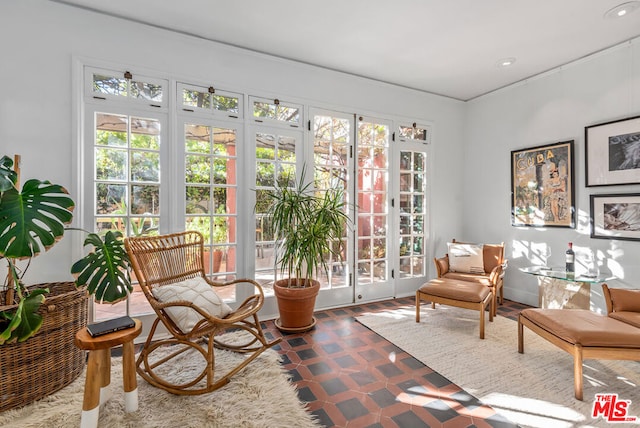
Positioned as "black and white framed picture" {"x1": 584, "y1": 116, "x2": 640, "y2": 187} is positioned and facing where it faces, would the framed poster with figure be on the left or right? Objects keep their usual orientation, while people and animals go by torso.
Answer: on its right

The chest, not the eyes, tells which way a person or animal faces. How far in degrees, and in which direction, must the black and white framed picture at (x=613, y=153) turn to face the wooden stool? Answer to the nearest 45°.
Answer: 0° — it already faces it

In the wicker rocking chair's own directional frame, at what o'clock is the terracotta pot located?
The terracotta pot is roughly at 10 o'clock from the wicker rocking chair.

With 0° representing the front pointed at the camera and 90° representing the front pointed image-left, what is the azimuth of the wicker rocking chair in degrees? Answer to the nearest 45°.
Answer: approximately 315°

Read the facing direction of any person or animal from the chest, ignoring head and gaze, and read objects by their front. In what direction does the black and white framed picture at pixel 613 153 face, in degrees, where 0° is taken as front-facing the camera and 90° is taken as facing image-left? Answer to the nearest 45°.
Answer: approximately 45°

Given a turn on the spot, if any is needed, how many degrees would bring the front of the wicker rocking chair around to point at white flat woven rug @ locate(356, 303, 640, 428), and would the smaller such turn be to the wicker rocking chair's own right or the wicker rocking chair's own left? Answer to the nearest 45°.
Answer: approximately 45° to the wicker rocking chair's own left

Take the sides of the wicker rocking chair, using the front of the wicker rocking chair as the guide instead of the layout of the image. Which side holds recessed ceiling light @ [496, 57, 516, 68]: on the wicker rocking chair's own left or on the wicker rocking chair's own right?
on the wicker rocking chair's own left

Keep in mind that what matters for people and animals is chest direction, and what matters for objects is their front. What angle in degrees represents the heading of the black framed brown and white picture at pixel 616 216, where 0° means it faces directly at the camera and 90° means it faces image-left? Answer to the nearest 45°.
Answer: approximately 45°
